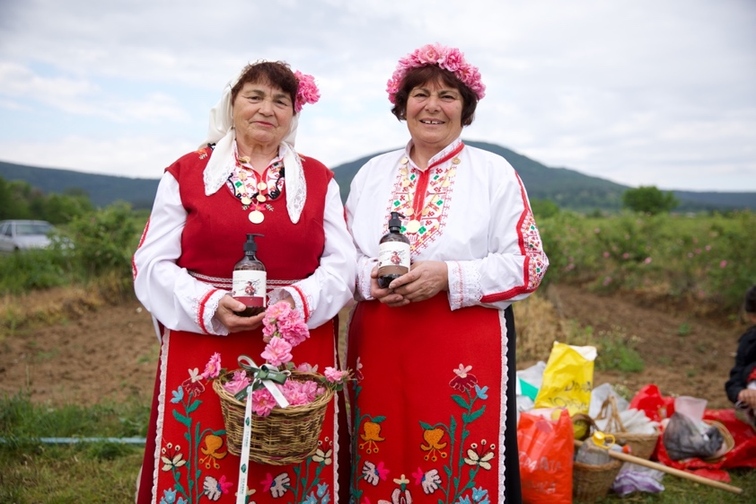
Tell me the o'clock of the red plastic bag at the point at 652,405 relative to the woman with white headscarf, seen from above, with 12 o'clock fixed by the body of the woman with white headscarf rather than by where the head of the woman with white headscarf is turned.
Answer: The red plastic bag is roughly at 8 o'clock from the woman with white headscarf.

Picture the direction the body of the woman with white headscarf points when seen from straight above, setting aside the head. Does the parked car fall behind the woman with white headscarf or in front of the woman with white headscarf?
behind

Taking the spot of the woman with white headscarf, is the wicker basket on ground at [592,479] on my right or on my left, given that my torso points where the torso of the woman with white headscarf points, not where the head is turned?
on my left

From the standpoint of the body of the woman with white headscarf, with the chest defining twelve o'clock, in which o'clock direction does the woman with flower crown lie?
The woman with flower crown is roughly at 9 o'clock from the woman with white headscarf.

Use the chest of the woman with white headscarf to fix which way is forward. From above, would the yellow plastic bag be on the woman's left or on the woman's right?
on the woman's left

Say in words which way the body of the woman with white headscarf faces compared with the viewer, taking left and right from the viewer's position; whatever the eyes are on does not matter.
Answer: facing the viewer
